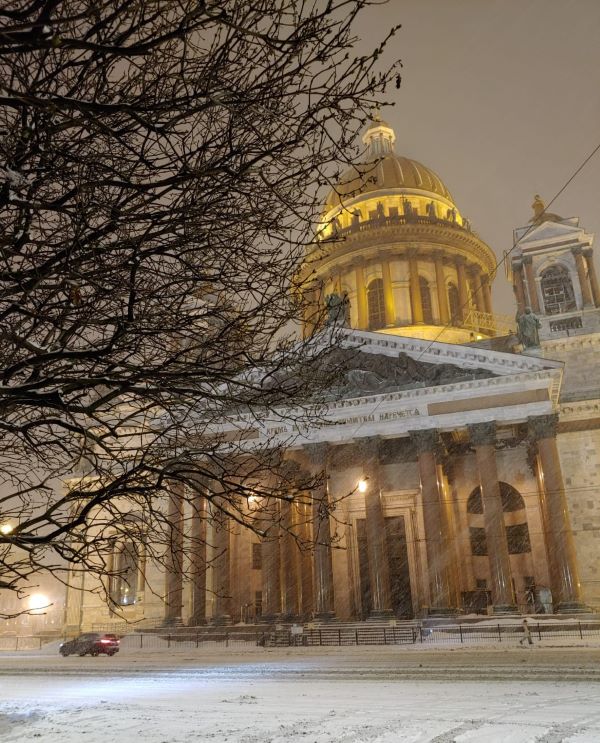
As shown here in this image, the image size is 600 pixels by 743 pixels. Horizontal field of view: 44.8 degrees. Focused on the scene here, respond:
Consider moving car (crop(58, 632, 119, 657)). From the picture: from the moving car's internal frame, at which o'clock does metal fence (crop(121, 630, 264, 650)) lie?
The metal fence is roughly at 6 o'clock from the moving car.

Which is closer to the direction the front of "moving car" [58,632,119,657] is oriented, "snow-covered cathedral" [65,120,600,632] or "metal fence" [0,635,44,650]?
the metal fence

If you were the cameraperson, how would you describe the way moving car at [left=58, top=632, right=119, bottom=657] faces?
facing to the left of the viewer

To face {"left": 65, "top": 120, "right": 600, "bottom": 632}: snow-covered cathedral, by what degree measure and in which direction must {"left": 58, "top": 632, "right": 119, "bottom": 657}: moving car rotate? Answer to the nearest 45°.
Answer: approximately 180°

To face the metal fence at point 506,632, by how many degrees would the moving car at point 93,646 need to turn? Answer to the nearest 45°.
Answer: approximately 135° to its left

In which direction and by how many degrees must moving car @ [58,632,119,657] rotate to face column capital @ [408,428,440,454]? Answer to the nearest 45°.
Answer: approximately 180°
